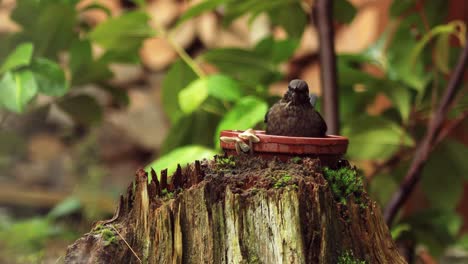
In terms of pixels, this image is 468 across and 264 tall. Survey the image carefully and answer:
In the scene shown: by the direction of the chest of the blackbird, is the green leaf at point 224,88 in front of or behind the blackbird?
behind

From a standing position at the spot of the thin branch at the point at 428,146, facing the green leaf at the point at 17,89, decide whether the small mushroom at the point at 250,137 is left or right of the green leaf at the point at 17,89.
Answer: left

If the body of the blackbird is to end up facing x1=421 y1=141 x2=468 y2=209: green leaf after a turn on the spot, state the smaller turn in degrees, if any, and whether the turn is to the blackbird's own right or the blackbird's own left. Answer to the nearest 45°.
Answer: approximately 135° to the blackbird's own left

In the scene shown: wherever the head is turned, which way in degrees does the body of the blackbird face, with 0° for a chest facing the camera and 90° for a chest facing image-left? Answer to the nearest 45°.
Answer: approximately 0°

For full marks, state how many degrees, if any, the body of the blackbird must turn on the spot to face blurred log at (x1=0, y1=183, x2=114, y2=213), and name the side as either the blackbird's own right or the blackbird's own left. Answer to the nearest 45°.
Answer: approximately 135° to the blackbird's own right

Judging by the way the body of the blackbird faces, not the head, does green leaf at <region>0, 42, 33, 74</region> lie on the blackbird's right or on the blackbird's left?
on the blackbird's right

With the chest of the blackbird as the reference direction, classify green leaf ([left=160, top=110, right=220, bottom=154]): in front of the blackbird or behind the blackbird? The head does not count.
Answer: behind

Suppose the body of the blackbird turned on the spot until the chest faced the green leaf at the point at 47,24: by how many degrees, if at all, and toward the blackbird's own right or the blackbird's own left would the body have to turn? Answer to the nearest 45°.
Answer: approximately 135° to the blackbird's own right

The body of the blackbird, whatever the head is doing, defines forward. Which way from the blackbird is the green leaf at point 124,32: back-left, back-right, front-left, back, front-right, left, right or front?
back-right

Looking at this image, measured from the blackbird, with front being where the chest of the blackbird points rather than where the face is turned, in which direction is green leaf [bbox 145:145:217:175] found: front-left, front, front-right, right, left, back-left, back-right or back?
back-right
